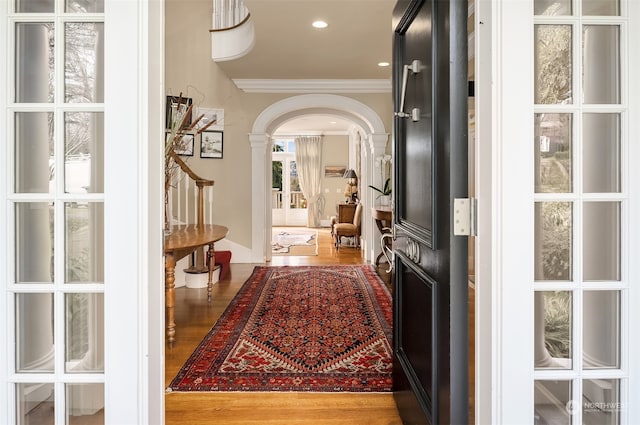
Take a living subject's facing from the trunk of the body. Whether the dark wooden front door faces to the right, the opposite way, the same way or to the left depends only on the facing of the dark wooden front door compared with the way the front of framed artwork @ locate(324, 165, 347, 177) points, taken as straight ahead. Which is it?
to the right

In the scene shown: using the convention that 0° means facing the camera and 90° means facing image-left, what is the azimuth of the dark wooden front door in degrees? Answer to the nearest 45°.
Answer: approximately 90°

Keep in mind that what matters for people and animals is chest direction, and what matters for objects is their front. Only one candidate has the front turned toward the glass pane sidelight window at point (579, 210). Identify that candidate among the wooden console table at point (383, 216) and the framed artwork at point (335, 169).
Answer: the framed artwork

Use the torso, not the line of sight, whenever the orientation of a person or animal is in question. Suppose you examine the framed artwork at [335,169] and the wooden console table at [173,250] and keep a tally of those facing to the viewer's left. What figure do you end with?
0

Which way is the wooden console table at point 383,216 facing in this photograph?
to the viewer's left

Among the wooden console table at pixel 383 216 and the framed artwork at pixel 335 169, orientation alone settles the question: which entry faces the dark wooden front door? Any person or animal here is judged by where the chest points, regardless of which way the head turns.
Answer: the framed artwork

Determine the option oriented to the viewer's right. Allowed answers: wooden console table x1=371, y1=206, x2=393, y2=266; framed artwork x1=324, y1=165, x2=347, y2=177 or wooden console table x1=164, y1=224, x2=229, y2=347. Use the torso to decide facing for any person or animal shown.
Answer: wooden console table x1=164, y1=224, x2=229, y2=347

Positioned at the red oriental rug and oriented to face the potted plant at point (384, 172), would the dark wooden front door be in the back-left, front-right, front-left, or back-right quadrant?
back-right

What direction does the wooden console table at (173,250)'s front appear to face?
to the viewer's right
